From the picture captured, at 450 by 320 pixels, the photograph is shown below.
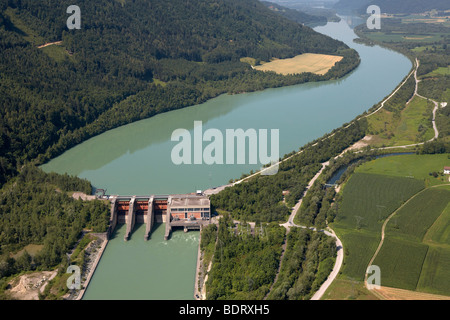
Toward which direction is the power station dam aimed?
toward the camera
